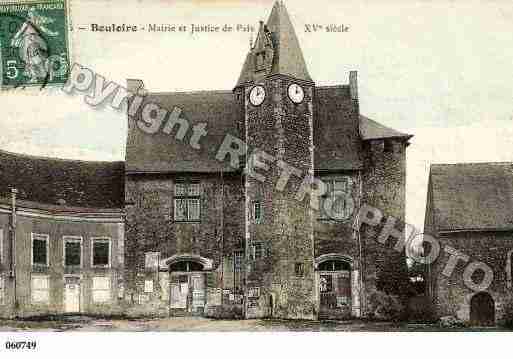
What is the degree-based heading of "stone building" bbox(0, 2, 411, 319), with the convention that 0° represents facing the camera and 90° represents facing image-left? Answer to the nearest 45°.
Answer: approximately 0°

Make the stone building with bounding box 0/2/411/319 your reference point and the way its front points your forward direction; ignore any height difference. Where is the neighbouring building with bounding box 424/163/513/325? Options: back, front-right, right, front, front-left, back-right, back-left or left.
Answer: left
